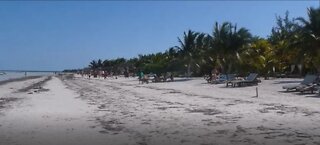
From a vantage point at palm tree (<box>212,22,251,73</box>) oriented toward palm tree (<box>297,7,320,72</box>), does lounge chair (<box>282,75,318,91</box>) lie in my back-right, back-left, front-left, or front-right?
front-right

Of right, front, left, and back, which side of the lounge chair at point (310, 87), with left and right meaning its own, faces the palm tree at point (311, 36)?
right

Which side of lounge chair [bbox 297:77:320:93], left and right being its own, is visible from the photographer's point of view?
left

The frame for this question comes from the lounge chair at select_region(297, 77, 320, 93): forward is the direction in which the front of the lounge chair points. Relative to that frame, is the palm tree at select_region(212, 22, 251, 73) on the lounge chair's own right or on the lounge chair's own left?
on the lounge chair's own right

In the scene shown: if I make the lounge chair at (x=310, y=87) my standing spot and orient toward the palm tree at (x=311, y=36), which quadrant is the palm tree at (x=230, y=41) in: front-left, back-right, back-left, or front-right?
front-left
